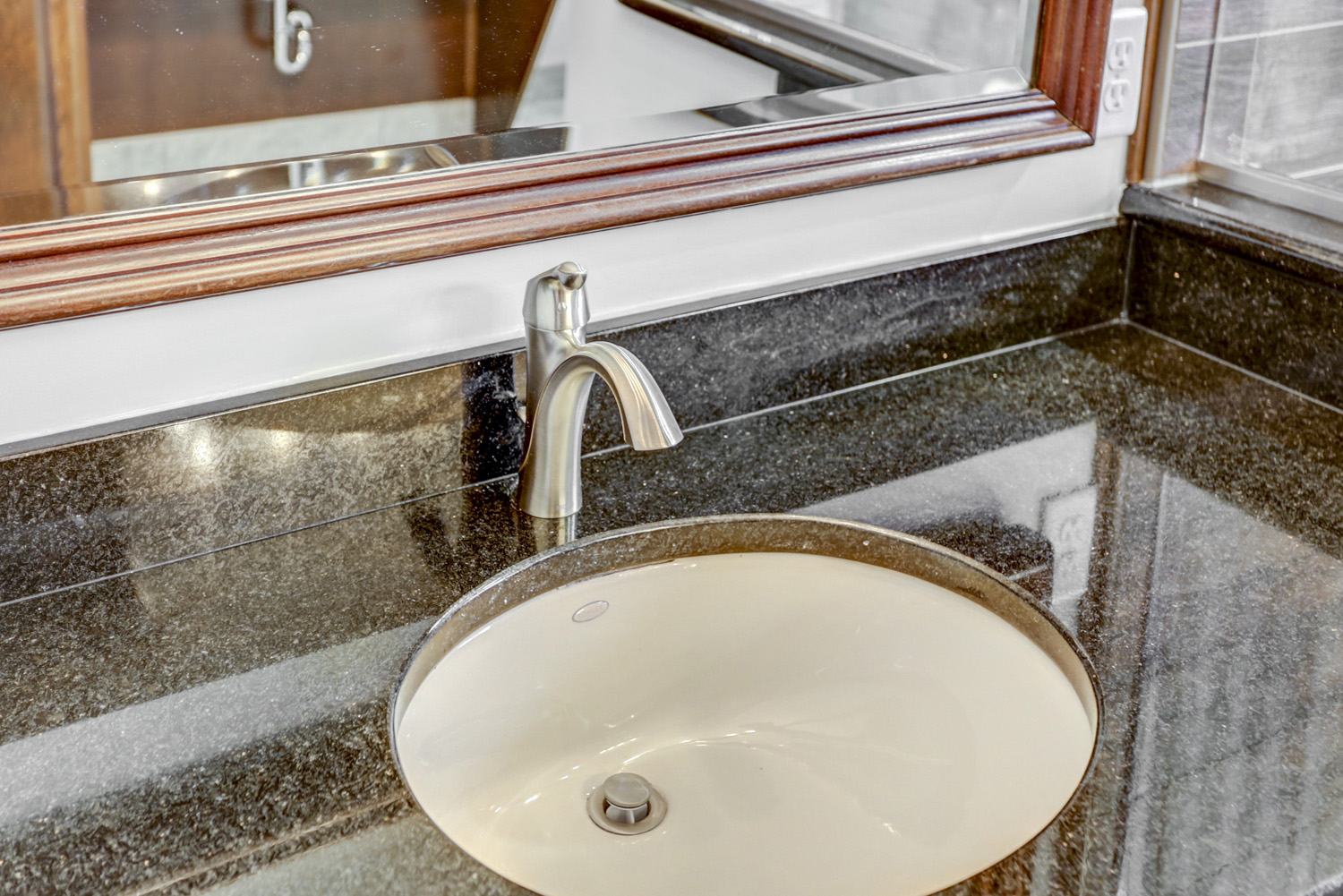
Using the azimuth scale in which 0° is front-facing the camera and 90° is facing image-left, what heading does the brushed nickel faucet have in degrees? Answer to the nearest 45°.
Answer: approximately 315°
